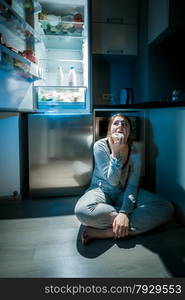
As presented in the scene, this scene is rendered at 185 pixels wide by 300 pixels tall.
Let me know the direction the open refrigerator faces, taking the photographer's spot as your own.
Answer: facing the viewer

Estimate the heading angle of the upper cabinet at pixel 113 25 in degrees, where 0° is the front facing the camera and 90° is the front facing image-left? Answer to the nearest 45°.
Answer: approximately 0°
